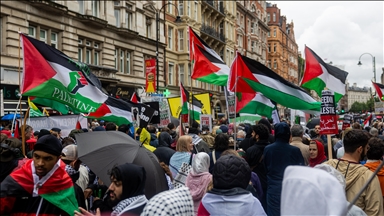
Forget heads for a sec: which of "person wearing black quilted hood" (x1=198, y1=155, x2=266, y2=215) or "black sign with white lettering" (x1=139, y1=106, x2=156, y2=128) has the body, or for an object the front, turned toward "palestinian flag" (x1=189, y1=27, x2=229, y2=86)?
the person wearing black quilted hood

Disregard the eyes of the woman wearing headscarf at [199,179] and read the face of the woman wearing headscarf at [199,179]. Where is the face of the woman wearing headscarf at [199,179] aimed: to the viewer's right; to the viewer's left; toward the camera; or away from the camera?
away from the camera

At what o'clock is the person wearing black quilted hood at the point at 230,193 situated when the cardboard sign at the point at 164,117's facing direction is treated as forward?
The person wearing black quilted hood is roughly at 12 o'clock from the cardboard sign.

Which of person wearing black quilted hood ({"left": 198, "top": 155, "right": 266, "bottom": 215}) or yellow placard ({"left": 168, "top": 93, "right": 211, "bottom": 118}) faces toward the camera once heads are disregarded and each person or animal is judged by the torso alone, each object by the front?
the yellow placard

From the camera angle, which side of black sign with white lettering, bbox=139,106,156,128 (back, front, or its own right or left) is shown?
front

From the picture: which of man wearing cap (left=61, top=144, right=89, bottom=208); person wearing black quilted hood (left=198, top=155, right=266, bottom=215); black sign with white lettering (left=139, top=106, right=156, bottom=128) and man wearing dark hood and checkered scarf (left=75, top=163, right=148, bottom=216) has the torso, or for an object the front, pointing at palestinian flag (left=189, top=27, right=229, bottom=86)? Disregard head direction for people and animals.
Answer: person wearing black quilted hood (left=198, top=155, right=266, bottom=215)

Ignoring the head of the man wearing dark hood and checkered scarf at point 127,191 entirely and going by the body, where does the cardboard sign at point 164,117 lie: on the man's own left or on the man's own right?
on the man's own right

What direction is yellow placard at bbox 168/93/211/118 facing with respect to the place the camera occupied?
facing the viewer

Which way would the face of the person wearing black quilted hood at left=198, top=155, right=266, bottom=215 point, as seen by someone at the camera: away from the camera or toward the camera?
away from the camera

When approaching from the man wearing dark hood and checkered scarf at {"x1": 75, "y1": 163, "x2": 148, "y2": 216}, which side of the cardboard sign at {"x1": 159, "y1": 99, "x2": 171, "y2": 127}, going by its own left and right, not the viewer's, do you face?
front

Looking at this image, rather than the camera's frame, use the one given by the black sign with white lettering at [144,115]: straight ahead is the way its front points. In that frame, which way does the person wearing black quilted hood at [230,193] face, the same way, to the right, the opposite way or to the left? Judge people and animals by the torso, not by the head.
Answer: the opposite way

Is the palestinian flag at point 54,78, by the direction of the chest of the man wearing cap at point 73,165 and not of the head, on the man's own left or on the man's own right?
on the man's own right

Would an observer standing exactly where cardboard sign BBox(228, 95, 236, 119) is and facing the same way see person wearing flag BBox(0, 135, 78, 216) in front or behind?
in front

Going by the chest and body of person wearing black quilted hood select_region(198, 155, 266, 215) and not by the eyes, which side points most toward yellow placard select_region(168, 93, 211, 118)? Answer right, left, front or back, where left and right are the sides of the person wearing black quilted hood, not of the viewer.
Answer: front

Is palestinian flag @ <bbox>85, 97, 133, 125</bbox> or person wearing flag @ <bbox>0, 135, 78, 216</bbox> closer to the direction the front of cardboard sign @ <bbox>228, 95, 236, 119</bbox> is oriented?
the person wearing flag

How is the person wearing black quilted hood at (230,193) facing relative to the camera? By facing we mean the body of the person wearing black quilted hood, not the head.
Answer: away from the camera

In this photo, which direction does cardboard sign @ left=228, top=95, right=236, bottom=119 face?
toward the camera
